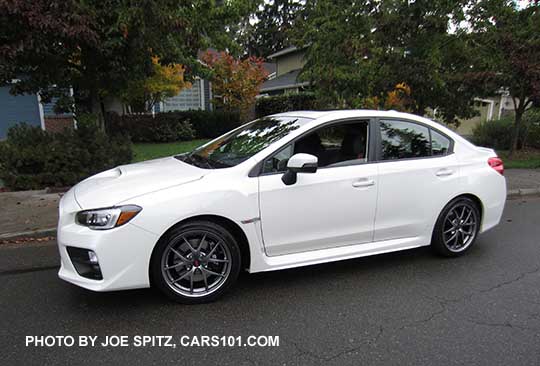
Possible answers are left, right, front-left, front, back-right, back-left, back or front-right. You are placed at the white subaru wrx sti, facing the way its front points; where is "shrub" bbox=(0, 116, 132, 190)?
right

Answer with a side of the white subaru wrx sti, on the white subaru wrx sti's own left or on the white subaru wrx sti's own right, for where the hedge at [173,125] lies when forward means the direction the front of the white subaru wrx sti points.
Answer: on the white subaru wrx sti's own right

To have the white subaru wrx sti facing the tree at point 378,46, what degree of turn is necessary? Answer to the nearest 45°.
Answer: approximately 135° to its right

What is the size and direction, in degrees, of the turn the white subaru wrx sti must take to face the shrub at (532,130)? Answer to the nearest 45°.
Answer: approximately 180°

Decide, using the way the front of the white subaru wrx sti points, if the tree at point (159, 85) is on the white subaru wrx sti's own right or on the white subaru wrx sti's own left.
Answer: on the white subaru wrx sti's own right

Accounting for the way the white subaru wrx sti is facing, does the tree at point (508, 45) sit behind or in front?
behind

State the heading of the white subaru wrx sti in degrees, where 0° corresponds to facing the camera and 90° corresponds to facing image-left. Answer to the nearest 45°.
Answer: approximately 45°

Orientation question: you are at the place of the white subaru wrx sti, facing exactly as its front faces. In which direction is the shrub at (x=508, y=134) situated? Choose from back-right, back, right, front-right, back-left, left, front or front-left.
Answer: back
